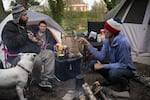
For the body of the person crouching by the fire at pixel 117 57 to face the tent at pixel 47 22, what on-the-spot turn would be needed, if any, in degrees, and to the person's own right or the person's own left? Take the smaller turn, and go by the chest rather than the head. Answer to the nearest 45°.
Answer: approximately 45° to the person's own right

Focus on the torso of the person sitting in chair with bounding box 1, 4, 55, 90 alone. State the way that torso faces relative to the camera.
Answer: to the viewer's right

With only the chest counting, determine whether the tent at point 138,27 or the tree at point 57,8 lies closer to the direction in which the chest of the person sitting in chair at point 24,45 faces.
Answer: the tent

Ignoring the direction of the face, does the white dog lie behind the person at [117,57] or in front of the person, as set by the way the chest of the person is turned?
in front

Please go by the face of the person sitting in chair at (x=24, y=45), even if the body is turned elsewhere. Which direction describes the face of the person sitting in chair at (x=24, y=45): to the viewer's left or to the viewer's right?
to the viewer's right

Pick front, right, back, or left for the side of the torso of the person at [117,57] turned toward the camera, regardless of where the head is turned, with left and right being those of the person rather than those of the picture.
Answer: left

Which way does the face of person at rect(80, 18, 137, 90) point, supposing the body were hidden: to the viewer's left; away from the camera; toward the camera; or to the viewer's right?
to the viewer's left
